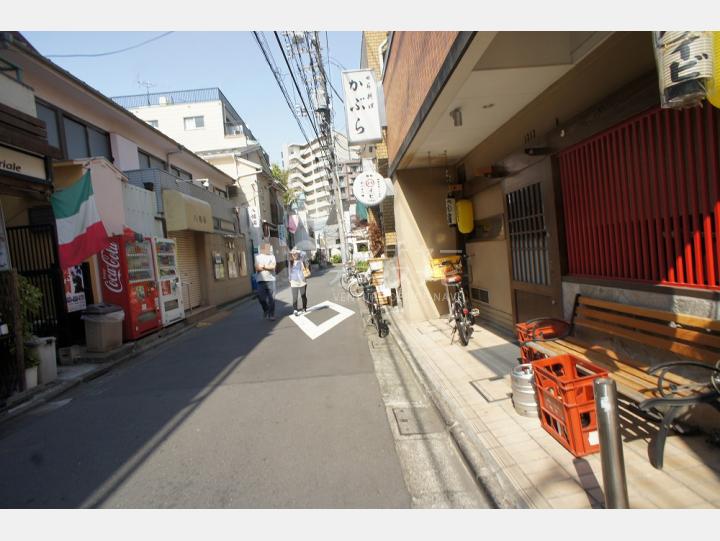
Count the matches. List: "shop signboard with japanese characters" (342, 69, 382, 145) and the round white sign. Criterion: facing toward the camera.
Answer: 2

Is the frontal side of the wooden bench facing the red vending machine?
no

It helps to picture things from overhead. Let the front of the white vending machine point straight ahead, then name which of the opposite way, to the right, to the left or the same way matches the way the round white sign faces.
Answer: to the right

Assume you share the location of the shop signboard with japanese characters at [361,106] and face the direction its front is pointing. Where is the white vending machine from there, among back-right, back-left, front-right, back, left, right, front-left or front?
right

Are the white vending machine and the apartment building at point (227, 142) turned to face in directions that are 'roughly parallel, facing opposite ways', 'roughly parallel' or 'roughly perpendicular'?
roughly parallel

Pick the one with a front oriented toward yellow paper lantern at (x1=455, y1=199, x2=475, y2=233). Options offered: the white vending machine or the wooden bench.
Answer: the white vending machine

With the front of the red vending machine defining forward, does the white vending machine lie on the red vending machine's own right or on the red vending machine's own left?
on the red vending machine's own left

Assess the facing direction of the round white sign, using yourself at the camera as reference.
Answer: facing the viewer

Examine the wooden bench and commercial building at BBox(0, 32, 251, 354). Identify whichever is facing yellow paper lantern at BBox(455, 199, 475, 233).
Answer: the commercial building

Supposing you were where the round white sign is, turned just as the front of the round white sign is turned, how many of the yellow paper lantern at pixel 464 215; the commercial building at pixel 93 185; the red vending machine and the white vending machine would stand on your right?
3

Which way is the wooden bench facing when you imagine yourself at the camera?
facing the viewer and to the left of the viewer

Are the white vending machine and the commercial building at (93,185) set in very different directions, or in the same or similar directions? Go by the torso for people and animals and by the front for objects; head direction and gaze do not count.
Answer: same or similar directions

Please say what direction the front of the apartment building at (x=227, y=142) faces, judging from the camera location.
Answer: facing the viewer and to the right of the viewer

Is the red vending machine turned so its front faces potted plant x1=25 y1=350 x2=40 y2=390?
no

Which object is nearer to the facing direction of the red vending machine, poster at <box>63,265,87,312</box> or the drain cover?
the drain cover

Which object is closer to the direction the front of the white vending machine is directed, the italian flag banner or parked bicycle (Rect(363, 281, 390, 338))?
the parked bicycle

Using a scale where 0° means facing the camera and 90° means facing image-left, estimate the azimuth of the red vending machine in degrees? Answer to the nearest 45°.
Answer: approximately 315°

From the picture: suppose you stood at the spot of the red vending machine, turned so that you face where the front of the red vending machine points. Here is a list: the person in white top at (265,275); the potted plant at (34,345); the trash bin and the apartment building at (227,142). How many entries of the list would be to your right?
2
